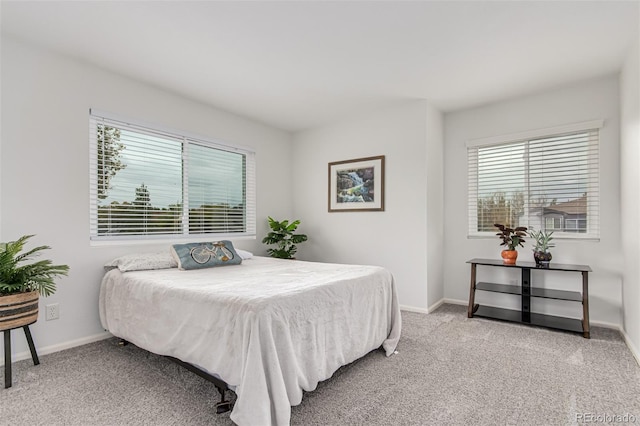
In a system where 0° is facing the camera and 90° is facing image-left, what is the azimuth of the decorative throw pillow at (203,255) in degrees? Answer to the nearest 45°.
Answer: approximately 315°

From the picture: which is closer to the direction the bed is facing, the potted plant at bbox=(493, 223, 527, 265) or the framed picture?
the potted plant

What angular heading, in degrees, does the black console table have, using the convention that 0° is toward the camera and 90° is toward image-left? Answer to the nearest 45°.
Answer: approximately 45°

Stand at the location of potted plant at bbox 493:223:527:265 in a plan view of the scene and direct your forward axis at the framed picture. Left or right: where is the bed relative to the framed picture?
left

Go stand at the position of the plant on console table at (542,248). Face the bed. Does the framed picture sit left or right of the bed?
right

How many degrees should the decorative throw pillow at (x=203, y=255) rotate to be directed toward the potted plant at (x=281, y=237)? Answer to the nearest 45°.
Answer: approximately 90° to its left
